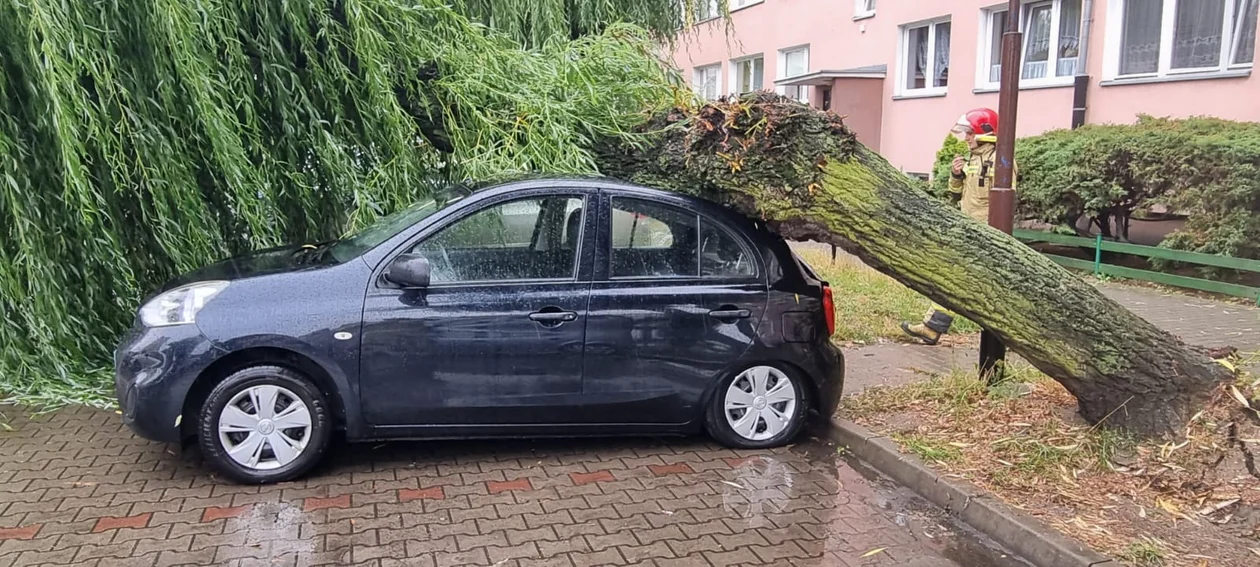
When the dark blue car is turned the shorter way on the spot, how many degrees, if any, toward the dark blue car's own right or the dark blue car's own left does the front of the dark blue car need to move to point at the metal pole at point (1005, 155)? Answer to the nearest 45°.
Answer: approximately 180°

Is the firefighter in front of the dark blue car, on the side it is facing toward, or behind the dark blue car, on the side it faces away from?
behind

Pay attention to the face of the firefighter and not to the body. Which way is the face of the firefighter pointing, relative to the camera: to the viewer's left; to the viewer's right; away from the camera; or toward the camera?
to the viewer's left

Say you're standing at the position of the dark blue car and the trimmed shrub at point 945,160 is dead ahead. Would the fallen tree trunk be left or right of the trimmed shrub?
right

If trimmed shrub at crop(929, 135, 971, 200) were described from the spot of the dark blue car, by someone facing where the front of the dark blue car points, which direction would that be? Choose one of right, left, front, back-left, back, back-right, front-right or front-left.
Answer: back-right

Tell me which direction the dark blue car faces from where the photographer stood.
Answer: facing to the left of the viewer

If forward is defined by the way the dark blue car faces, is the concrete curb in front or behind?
behind
